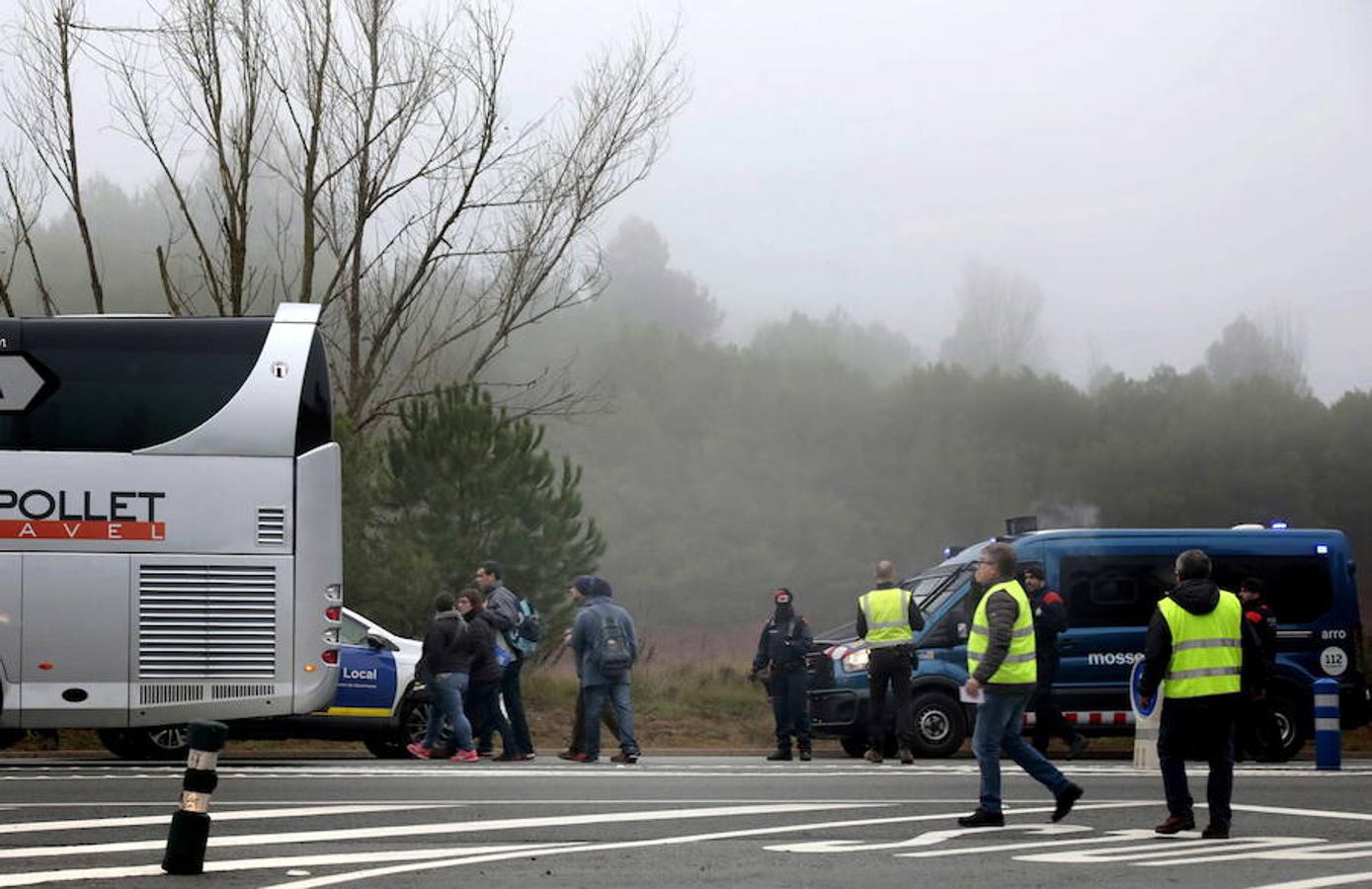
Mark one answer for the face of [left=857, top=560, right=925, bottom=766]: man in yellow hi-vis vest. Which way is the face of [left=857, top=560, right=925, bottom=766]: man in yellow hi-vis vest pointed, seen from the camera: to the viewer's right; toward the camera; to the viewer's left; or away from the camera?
away from the camera

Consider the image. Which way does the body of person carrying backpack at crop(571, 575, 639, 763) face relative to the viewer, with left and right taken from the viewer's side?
facing away from the viewer and to the left of the viewer

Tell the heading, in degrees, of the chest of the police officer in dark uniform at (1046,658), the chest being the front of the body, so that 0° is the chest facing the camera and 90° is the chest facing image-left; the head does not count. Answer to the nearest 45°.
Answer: approximately 90°

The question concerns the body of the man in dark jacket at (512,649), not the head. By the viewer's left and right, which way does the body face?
facing to the left of the viewer

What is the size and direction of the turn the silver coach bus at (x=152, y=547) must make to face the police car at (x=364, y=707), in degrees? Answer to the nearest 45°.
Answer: approximately 135° to its right

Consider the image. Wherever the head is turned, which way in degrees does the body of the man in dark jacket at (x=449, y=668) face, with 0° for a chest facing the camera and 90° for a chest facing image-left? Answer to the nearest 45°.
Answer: approximately 135°

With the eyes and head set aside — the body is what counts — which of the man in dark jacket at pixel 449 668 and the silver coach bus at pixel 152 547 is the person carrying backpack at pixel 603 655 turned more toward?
the man in dark jacket

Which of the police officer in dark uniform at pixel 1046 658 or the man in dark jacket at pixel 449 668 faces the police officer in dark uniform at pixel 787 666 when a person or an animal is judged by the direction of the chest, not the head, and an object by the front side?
the police officer in dark uniform at pixel 1046 658

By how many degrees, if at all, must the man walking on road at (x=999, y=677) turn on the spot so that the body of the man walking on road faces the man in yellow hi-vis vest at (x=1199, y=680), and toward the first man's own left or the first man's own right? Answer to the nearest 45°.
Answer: approximately 180°

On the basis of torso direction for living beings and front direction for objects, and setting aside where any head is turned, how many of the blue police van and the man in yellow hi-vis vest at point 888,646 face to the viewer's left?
1

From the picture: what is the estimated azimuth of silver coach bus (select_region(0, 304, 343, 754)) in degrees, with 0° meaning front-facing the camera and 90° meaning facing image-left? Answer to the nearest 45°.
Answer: approximately 90°
